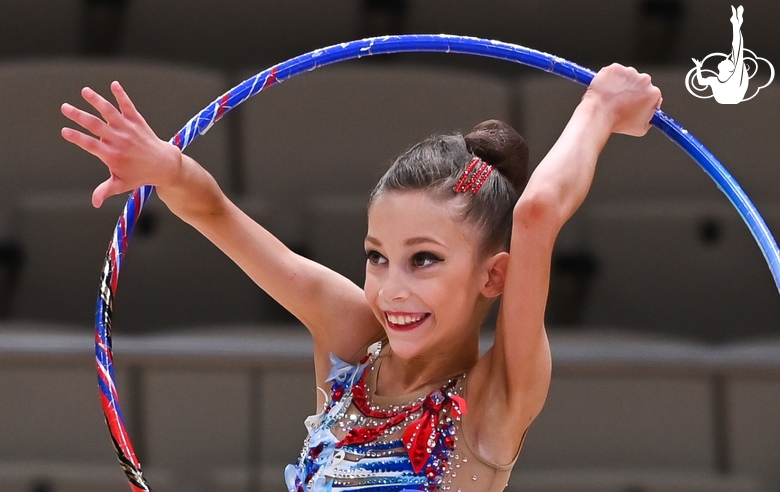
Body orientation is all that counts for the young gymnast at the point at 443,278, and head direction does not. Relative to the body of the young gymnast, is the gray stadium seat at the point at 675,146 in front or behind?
behind

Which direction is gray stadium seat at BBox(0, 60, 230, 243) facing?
toward the camera

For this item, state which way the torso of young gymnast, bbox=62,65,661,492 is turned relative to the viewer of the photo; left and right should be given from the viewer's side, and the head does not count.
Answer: facing the viewer and to the left of the viewer

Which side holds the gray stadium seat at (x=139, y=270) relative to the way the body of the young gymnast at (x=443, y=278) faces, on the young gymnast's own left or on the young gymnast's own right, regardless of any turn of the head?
on the young gymnast's own right

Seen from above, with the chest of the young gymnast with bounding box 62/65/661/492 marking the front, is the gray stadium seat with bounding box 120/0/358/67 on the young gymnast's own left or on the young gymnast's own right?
on the young gymnast's own right

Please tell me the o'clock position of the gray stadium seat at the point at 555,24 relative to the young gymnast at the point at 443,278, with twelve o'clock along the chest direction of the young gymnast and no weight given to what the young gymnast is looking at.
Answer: The gray stadium seat is roughly at 5 o'clock from the young gymnast.

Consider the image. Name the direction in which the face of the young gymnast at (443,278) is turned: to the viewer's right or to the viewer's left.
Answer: to the viewer's left
